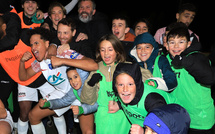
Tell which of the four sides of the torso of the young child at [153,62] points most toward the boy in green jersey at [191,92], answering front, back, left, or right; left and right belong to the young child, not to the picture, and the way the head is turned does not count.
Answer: left

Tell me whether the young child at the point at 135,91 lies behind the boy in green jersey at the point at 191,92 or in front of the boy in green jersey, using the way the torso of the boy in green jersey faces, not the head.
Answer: in front

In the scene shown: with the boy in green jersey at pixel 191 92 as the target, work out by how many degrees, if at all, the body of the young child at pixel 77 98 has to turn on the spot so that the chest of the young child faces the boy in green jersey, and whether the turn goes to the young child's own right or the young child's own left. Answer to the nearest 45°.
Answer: approximately 90° to the young child's own left

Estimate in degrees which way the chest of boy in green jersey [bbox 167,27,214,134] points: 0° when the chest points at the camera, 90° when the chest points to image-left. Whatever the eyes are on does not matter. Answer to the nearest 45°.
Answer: approximately 45°

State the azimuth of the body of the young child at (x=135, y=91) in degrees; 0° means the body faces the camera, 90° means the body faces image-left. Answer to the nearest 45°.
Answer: approximately 45°

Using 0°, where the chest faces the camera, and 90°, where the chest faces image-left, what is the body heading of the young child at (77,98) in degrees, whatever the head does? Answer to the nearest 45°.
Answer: approximately 45°
